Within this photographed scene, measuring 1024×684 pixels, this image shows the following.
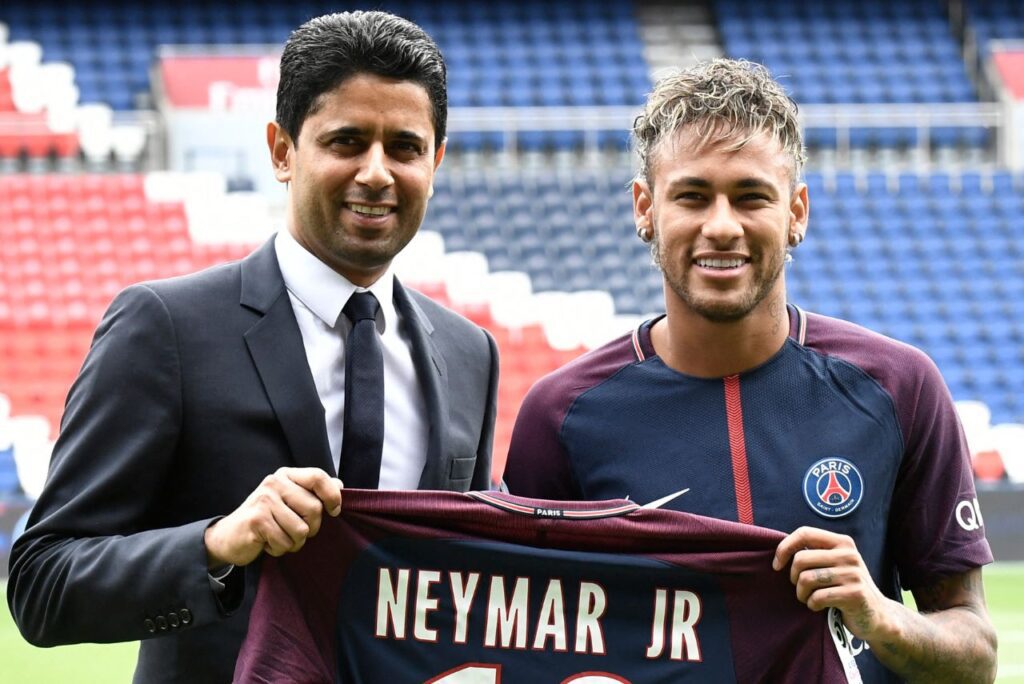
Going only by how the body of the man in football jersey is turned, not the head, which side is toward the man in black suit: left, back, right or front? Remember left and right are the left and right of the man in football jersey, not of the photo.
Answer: right

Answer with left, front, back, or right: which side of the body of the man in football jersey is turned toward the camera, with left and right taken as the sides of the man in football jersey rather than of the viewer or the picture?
front

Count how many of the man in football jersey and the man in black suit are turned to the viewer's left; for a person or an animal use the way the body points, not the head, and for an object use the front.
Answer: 0

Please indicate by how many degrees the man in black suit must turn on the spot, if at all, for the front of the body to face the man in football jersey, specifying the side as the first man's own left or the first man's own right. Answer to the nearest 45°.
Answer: approximately 45° to the first man's own left

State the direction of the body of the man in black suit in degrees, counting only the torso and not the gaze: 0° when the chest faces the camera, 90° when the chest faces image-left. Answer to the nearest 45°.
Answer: approximately 315°
